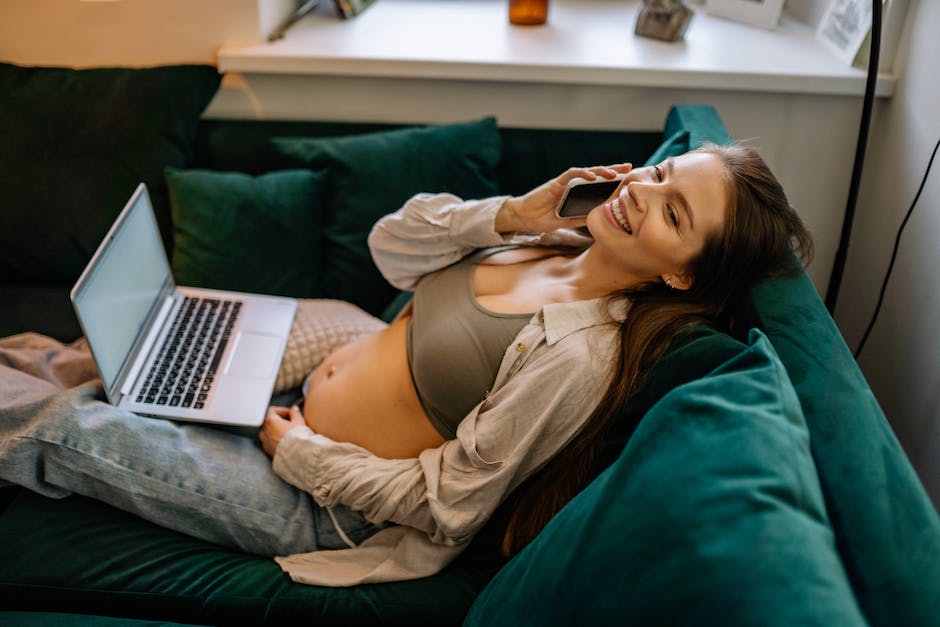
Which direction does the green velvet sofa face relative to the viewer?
toward the camera

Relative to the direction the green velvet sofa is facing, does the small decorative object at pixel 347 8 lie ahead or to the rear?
to the rear

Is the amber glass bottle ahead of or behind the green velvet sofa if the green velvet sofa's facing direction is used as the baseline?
behind

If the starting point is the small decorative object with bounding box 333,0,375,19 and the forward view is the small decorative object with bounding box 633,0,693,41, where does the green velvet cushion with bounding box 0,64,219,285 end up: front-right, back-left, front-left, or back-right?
back-right

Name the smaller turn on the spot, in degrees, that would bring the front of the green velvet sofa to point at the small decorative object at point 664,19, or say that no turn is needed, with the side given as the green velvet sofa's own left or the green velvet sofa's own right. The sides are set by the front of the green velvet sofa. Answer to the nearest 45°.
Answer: approximately 180°

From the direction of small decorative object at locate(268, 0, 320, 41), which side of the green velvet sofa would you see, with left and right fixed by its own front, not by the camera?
back

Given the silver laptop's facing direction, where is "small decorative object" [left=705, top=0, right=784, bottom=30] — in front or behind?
in front

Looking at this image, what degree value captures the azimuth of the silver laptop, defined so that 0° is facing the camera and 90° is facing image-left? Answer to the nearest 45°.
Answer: approximately 270°

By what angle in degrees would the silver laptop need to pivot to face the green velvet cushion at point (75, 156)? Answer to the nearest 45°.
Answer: approximately 90° to its left

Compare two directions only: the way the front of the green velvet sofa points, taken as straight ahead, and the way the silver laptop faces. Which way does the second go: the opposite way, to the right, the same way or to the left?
to the left
